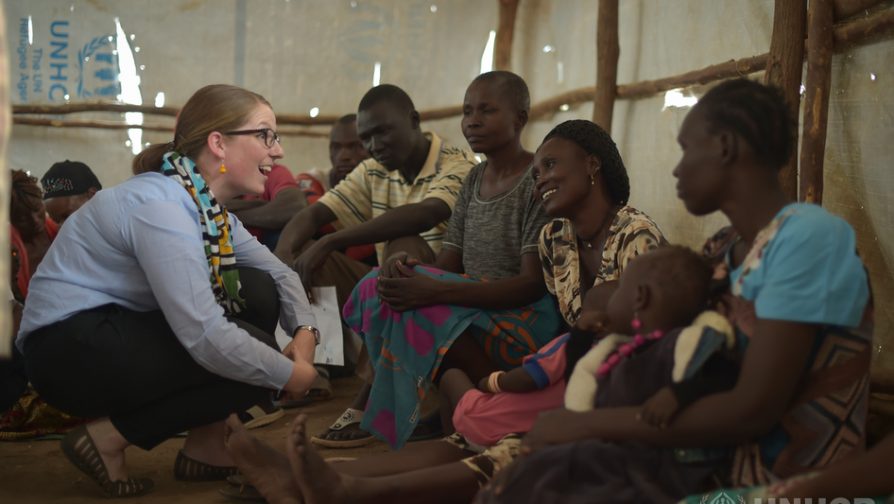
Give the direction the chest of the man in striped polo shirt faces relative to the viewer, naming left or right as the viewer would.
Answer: facing the viewer and to the left of the viewer

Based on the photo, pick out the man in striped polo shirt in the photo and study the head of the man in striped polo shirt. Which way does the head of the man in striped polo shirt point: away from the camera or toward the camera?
toward the camera

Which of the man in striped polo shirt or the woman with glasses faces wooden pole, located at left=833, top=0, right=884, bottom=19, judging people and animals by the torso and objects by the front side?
the woman with glasses

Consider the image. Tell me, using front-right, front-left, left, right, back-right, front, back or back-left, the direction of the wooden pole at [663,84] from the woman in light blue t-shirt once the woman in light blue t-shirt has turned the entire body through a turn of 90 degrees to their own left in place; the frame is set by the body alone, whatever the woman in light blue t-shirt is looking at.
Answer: back

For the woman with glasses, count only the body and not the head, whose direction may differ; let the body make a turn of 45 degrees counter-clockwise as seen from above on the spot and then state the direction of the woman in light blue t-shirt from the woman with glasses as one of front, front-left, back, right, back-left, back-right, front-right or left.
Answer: right

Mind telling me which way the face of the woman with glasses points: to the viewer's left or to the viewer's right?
to the viewer's right

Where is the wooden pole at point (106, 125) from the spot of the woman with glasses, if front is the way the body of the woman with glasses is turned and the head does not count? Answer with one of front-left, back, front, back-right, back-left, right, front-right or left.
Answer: left

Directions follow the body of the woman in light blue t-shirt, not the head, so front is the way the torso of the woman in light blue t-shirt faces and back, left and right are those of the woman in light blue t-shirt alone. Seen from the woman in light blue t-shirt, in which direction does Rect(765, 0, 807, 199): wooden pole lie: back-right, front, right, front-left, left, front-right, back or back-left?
right

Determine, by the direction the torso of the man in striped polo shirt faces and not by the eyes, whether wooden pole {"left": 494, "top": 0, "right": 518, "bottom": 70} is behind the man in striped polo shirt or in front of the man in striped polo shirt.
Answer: behind

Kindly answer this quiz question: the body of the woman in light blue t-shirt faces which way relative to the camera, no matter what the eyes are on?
to the viewer's left

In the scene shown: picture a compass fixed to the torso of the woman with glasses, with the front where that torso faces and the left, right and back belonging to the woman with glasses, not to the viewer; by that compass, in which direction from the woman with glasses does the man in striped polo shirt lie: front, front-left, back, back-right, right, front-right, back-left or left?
front-left

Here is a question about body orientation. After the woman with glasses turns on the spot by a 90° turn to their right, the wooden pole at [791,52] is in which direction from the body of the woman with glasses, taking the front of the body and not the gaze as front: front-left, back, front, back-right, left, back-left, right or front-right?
left

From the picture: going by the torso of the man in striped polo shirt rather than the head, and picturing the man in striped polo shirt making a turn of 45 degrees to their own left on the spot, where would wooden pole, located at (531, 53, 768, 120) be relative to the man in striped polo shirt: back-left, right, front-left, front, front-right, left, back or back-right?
left

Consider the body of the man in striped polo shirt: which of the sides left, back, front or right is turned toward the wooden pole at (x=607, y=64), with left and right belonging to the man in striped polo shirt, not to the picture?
back

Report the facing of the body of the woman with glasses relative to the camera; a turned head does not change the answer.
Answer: to the viewer's right
